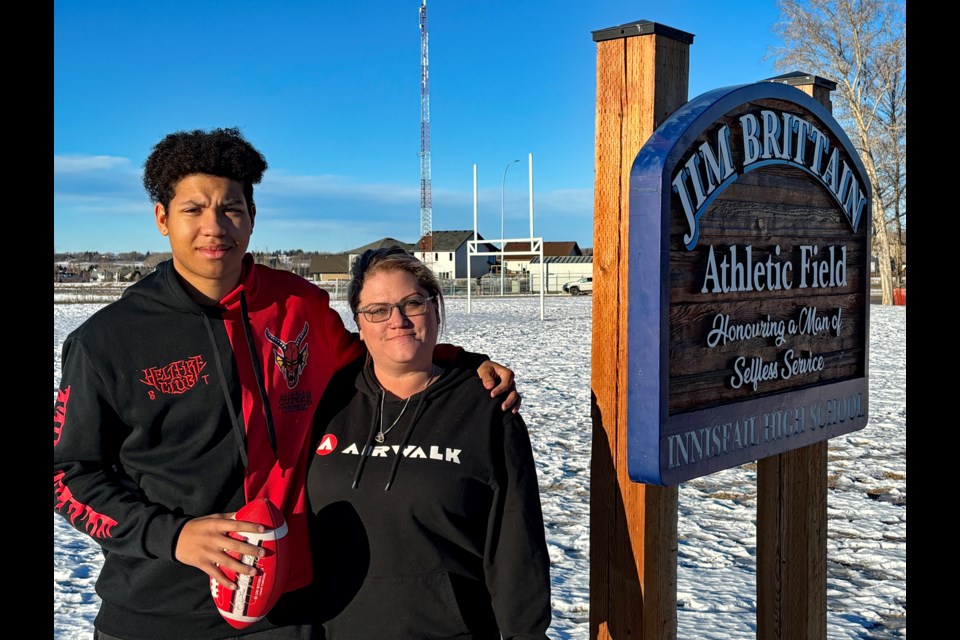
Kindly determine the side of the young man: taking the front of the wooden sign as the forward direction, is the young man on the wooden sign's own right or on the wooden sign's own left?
on the wooden sign's own right

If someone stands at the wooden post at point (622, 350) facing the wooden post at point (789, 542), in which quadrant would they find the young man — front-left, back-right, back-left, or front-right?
back-left
